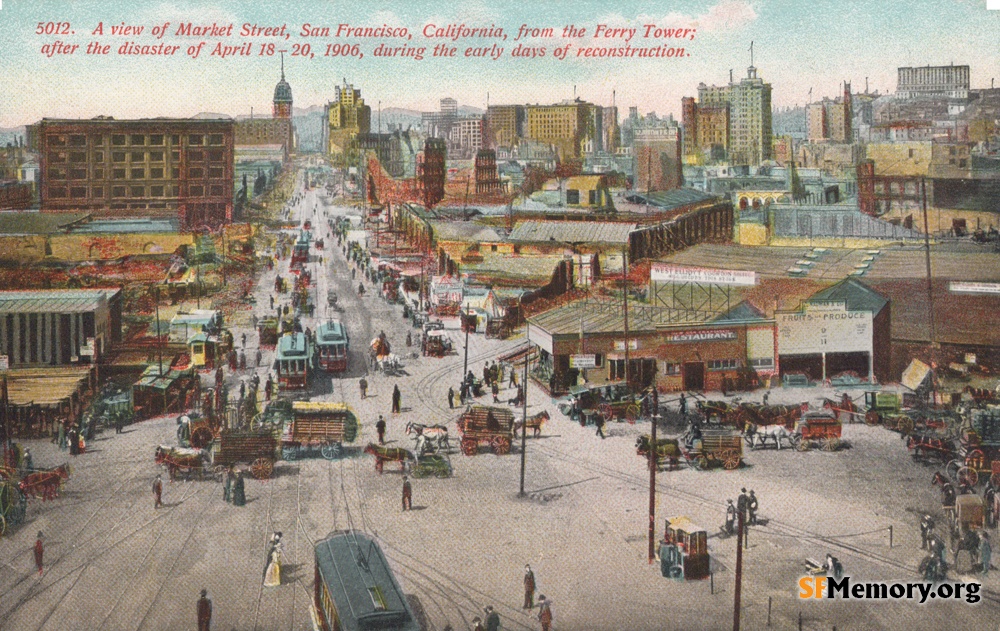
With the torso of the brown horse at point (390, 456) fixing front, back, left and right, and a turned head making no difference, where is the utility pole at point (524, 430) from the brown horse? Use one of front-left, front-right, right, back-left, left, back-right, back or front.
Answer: back

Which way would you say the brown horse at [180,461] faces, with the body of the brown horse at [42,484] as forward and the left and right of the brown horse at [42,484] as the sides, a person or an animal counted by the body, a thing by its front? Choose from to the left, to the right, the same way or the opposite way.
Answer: the opposite way

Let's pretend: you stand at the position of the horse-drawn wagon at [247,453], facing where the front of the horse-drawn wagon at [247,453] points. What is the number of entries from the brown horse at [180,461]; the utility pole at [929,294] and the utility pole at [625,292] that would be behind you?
2

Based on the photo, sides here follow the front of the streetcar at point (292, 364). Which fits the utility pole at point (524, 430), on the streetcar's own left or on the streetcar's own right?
on the streetcar's own left

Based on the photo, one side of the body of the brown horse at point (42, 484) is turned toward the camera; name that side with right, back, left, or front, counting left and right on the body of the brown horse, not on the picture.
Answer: right

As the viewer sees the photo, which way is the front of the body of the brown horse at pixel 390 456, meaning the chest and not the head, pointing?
to the viewer's left

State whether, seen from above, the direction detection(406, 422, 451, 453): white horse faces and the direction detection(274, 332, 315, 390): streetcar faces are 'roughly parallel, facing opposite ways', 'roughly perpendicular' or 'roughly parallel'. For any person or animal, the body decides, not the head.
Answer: roughly perpendicular
